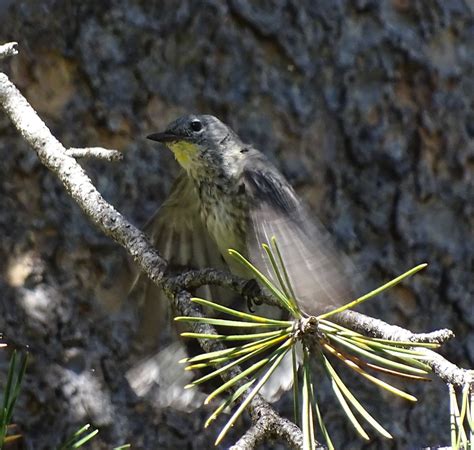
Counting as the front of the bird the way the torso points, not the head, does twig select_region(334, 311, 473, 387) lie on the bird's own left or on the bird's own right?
on the bird's own left

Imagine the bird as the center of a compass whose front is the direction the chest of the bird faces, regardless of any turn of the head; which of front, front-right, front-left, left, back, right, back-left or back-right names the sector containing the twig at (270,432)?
front-left

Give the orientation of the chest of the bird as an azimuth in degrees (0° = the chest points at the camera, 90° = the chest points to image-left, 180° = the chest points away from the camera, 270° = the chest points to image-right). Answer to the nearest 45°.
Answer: approximately 45°
